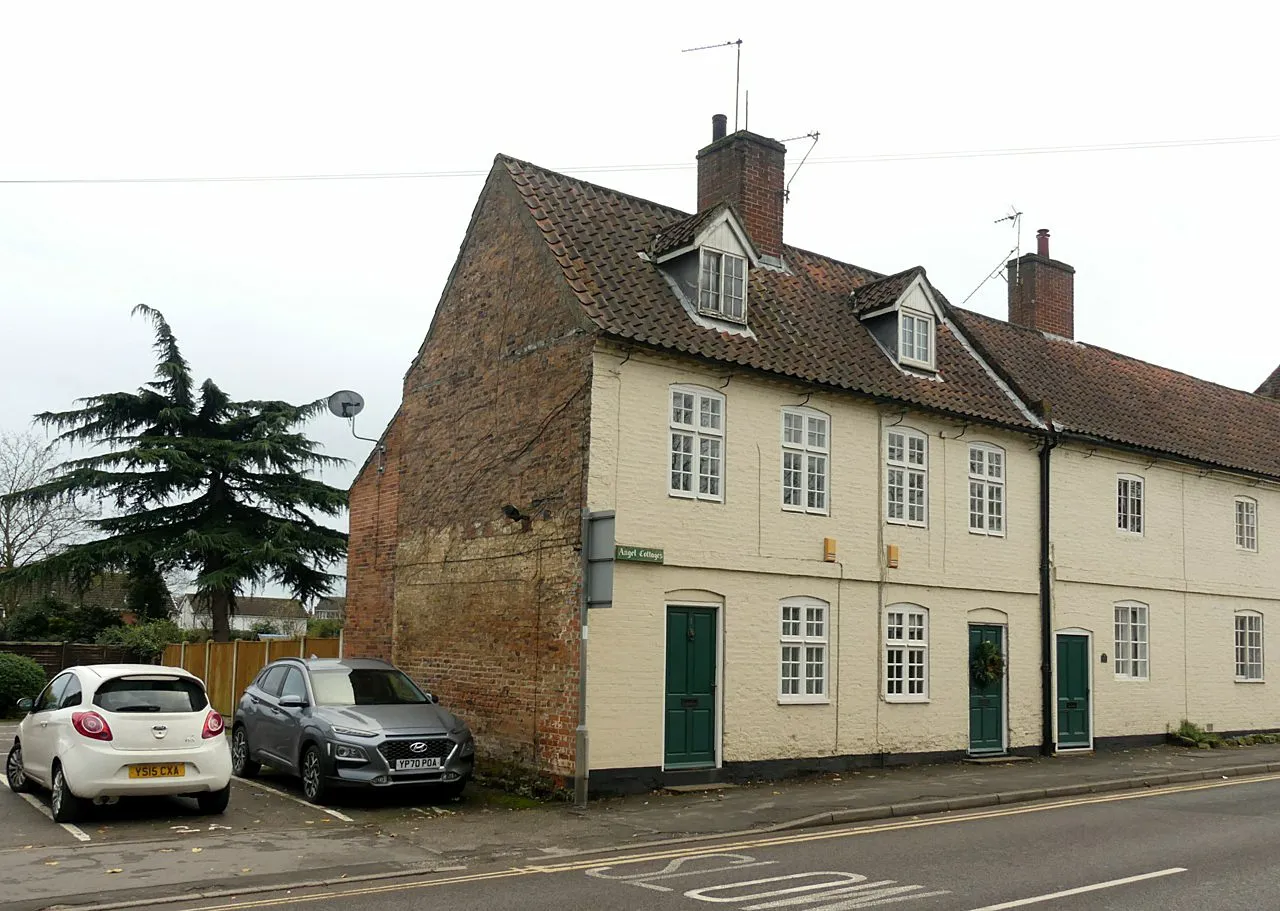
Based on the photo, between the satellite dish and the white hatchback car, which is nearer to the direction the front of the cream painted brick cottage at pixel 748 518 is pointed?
the white hatchback car

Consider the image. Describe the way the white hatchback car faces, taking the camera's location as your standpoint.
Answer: facing away from the viewer and to the left of the viewer

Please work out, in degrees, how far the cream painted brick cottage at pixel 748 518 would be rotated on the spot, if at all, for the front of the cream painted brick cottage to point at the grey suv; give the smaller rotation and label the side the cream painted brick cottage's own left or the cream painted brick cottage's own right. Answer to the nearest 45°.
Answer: approximately 90° to the cream painted brick cottage's own right

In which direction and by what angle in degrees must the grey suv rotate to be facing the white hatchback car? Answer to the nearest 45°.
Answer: approximately 90° to its right

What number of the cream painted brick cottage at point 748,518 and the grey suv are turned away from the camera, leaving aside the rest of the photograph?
0

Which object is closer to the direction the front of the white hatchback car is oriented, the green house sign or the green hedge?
the green hedge

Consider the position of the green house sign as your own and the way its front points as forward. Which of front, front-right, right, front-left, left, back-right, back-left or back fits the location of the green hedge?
back

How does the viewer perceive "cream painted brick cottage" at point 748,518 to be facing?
facing the viewer and to the right of the viewer

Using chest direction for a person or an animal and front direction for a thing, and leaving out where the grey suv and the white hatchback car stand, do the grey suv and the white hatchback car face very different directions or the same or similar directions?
very different directions

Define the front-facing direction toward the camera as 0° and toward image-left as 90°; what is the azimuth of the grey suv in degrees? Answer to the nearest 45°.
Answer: approximately 315°

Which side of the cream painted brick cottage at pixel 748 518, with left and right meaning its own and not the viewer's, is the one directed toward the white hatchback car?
right

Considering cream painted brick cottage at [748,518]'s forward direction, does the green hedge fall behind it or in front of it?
behind

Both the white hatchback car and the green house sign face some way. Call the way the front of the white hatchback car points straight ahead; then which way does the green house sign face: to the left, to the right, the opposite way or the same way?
the opposite way
